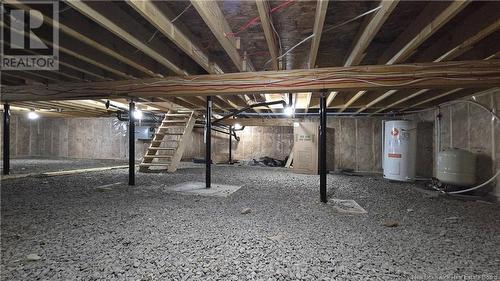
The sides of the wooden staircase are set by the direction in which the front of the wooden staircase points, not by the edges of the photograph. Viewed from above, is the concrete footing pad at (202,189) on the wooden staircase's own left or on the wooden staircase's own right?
on the wooden staircase's own left

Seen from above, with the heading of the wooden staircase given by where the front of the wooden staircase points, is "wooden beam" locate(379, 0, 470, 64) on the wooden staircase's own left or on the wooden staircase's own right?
on the wooden staircase's own left

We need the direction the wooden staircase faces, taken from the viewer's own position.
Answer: facing the viewer and to the left of the viewer

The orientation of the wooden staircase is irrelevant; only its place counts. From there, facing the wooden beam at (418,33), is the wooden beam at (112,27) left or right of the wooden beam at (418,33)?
right

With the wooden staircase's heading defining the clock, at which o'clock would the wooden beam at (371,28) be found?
The wooden beam is roughly at 10 o'clock from the wooden staircase.

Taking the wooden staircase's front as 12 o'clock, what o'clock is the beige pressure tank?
The beige pressure tank is roughly at 9 o'clock from the wooden staircase.

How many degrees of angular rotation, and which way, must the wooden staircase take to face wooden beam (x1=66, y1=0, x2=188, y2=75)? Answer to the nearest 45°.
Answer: approximately 45° to its left

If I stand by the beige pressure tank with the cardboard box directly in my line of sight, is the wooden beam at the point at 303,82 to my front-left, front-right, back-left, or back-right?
front-left

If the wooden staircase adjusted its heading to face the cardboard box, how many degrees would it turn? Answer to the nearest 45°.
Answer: approximately 135° to its left
